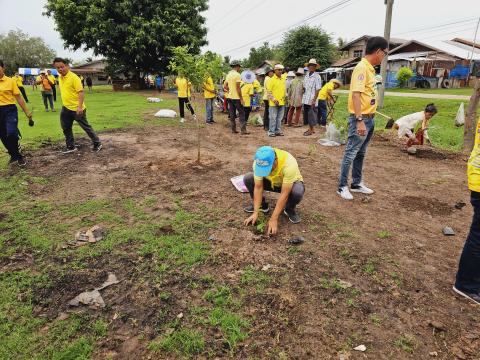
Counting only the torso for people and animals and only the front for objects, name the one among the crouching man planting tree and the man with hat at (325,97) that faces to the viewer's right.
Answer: the man with hat

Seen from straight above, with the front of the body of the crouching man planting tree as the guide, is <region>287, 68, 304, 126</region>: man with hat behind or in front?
behind

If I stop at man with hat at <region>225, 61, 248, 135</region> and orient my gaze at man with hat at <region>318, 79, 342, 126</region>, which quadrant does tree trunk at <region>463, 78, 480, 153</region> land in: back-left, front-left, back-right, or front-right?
front-right

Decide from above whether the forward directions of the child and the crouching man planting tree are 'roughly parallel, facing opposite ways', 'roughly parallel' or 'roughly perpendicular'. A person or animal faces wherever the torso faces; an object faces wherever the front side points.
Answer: roughly perpendicular

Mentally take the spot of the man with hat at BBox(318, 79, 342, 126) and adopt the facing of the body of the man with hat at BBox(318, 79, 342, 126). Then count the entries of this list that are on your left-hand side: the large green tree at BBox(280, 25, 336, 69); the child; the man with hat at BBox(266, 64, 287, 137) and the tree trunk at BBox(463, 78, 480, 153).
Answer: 1

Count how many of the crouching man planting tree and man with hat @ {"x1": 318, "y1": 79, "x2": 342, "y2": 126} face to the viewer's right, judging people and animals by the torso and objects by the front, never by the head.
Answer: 1
